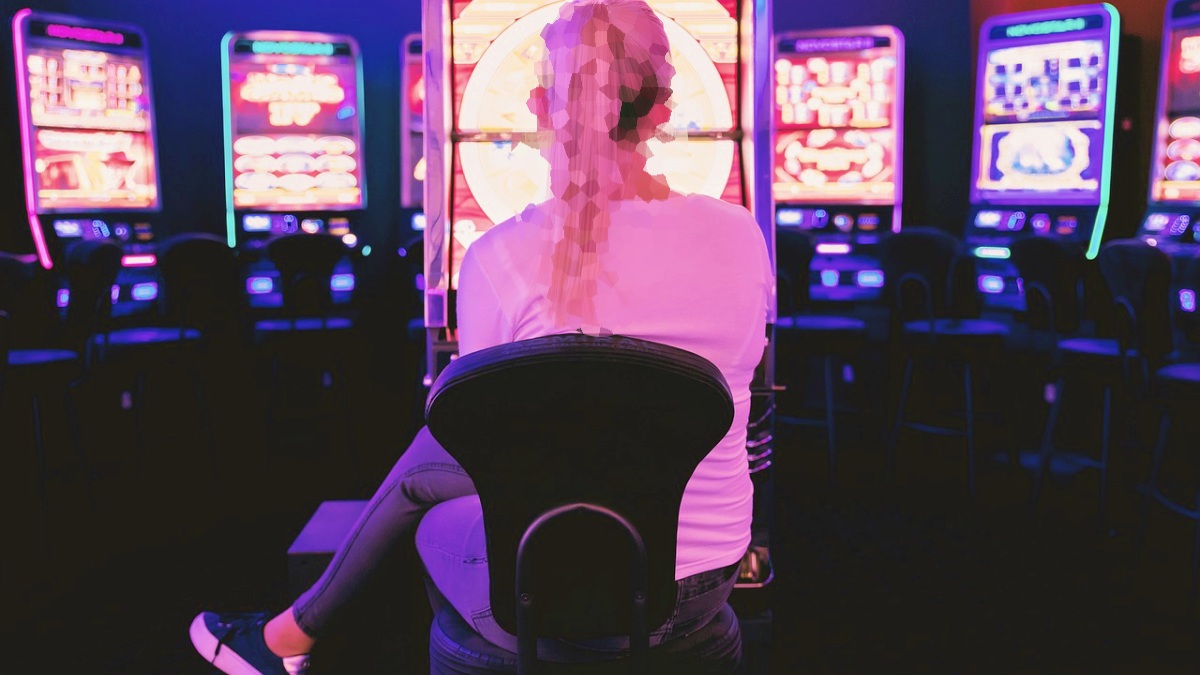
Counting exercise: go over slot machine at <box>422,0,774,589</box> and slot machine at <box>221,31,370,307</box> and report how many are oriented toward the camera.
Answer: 2

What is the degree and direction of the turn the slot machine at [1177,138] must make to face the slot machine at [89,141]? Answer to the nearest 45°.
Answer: approximately 45° to its right

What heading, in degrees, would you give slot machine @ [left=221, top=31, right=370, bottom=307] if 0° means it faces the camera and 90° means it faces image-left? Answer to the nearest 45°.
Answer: approximately 0°

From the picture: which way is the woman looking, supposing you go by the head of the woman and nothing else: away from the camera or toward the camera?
away from the camera

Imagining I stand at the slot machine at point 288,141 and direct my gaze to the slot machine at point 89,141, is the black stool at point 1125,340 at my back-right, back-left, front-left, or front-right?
back-left
